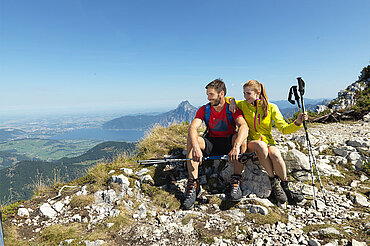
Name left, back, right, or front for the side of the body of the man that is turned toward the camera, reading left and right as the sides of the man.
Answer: front

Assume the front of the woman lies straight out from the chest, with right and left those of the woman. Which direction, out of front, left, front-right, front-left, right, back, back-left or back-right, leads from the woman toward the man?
right

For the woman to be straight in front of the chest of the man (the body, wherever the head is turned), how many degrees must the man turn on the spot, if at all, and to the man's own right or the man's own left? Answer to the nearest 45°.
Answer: approximately 90° to the man's own left

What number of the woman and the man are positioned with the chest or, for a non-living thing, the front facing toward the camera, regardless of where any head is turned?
2

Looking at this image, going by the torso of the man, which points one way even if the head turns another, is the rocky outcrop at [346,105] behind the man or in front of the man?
behind
